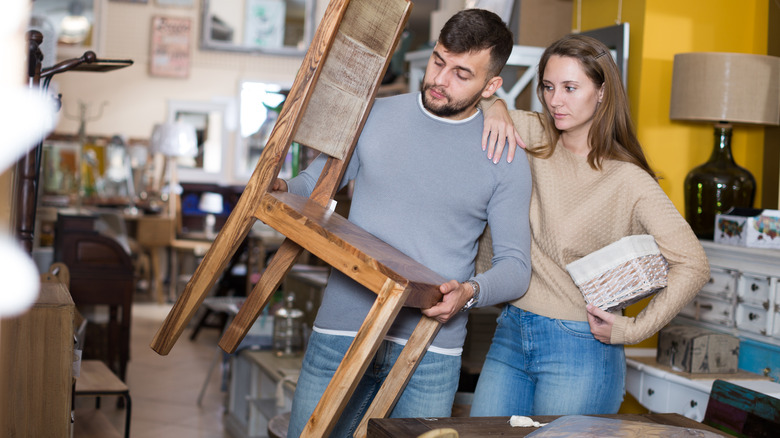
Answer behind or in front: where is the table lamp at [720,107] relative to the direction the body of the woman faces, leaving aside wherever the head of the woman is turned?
behind

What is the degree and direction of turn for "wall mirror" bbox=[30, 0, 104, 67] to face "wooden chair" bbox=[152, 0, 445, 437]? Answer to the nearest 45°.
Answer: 0° — it already faces it

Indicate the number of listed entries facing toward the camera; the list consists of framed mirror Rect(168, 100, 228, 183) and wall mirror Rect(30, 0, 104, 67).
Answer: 2

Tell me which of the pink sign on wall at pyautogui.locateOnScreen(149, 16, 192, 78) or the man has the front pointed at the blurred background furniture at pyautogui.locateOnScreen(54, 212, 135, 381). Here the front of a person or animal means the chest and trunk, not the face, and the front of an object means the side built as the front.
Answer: the pink sign on wall

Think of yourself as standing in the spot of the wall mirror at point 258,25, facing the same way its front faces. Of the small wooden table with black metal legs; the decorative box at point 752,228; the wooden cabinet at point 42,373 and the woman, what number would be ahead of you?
4

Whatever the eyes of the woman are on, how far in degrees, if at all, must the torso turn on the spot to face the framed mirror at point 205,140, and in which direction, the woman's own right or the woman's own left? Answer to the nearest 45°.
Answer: approximately 90° to the woman's own right

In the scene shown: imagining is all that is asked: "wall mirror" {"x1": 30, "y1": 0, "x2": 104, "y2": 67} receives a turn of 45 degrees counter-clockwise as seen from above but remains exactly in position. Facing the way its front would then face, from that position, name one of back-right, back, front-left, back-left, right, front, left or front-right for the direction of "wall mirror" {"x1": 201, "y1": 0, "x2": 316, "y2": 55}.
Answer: front-left

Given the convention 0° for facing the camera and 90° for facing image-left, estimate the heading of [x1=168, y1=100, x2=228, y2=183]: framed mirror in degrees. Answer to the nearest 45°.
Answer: approximately 0°

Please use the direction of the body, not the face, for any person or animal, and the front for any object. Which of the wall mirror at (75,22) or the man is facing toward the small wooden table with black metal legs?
the wall mirror

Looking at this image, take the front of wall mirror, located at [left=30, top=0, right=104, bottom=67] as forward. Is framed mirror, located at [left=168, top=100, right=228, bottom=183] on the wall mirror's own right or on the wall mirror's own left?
on the wall mirror's own left
